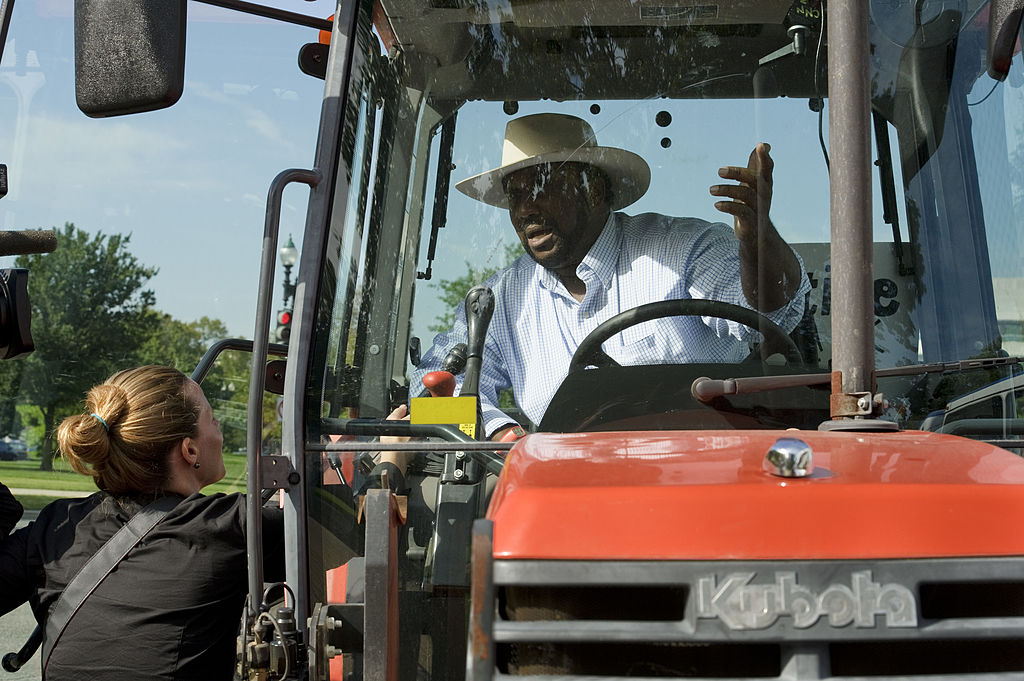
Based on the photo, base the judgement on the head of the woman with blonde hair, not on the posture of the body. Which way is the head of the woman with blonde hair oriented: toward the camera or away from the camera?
away from the camera

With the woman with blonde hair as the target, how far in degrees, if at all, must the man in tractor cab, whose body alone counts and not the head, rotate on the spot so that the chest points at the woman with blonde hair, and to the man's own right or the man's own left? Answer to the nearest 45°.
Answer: approximately 45° to the man's own right

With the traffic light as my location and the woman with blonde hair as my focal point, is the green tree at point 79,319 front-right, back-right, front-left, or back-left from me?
back-right

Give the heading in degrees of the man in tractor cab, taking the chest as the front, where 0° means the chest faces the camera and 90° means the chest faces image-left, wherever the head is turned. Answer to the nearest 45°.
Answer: approximately 45°

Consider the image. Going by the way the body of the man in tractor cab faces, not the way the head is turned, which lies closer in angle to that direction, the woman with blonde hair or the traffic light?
the woman with blonde hair

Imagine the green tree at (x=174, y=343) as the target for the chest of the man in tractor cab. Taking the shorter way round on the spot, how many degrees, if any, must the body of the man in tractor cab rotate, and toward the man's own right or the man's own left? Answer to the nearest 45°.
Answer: approximately 90° to the man's own right

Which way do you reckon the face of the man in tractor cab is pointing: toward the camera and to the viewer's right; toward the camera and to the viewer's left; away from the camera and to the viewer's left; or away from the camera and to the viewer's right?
toward the camera and to the viewer's left

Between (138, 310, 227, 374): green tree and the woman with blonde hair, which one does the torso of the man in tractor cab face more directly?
the woman with blonde hair

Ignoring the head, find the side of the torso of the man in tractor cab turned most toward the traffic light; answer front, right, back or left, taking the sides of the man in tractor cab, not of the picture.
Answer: right
